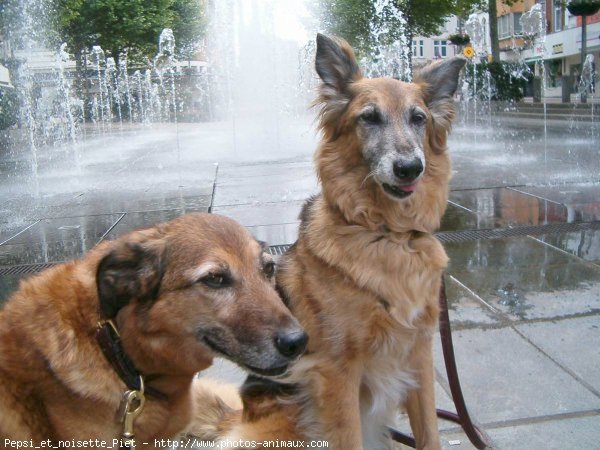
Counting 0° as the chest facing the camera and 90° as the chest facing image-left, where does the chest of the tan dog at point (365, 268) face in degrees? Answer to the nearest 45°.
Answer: approximately 315°

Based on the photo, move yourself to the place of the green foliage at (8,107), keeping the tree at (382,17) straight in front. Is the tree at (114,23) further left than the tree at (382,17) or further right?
left

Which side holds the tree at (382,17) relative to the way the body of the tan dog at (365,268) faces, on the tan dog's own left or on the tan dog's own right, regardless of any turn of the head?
on the tan dog's own left

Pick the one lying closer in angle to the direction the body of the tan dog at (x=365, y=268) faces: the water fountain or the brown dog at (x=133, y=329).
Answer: the brown dog

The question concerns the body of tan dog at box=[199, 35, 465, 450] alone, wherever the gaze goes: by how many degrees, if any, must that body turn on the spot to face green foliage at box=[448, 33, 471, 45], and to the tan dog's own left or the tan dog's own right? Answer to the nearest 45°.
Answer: approximately 135° to the tan dog's own left

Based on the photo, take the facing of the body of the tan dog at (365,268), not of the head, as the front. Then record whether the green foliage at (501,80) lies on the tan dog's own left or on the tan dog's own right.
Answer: on the tan dog's own left

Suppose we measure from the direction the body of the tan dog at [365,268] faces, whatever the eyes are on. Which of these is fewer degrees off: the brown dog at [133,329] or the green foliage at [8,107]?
the brown dog

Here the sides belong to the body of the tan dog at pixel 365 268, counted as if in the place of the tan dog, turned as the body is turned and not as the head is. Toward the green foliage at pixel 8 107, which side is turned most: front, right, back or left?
back

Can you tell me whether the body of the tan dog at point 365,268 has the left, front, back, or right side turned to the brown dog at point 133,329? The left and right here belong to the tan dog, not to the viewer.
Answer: right

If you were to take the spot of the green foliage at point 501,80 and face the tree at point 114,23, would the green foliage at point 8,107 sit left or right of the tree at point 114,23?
left

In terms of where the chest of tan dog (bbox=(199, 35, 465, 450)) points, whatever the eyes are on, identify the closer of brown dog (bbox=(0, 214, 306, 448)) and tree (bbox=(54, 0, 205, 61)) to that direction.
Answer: the brown dog
